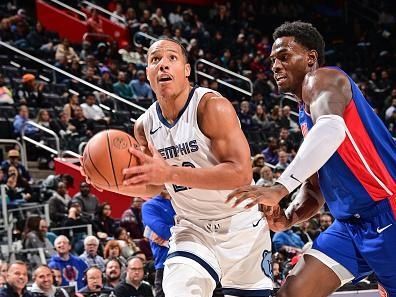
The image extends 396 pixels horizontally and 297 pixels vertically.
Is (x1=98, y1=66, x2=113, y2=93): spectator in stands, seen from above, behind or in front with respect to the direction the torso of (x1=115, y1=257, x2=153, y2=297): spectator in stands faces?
behind

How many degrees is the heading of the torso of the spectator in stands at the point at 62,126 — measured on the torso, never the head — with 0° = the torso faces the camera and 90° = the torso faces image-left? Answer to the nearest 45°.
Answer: approximately 315°

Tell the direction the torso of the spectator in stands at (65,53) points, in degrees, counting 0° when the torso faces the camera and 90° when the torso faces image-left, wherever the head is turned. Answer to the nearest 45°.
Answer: approximately 315°

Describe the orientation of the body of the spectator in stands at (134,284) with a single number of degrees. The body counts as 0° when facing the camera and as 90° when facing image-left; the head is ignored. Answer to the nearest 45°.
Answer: approximately 0°

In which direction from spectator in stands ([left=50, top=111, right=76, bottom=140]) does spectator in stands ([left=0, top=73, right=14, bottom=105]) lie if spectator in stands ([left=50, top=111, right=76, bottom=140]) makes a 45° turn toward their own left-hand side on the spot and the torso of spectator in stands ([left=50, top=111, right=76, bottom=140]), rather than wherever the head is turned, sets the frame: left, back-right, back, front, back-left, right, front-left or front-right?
back

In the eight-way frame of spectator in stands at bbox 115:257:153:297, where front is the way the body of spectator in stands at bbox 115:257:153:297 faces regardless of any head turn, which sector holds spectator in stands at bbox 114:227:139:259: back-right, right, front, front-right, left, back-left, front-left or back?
back

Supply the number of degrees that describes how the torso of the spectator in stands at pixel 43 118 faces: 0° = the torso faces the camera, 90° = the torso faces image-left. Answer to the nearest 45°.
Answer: approximately 315°

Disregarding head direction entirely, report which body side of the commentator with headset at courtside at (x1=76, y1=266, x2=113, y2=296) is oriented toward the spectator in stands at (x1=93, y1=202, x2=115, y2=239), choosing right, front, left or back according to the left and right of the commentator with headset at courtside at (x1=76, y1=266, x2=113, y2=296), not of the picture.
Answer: back

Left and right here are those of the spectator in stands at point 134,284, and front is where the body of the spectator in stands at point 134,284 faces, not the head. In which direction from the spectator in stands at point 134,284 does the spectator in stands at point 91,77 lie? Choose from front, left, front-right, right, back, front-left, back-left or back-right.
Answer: back

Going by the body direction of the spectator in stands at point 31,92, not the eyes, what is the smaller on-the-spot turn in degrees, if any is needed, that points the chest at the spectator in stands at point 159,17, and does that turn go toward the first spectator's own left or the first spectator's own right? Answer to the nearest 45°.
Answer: approximately 90° to the first spectator's own left

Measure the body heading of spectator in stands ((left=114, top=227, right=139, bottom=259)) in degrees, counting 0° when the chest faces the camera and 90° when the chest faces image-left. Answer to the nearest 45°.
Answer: approximately 315°

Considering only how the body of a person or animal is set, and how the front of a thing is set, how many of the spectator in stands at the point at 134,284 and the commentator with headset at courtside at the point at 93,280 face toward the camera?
2

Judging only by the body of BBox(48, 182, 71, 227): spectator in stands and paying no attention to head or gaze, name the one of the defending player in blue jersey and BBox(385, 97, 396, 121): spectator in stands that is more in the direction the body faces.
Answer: the defending player in blue jersey
